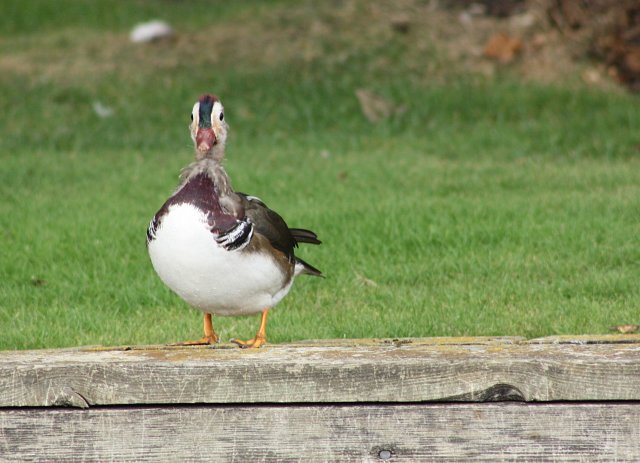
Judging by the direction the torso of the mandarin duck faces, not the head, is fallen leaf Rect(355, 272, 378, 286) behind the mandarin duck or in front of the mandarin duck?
behind

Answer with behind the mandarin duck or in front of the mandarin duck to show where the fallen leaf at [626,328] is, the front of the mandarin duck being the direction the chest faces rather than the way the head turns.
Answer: behind

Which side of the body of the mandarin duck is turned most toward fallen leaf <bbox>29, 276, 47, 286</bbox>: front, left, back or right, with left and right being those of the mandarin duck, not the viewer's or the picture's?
right

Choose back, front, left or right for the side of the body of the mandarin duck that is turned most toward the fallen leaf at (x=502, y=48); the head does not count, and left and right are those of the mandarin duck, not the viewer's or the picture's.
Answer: back

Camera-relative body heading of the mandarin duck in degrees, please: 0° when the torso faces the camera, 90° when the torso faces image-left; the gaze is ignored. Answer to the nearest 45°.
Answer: approximately 45°
